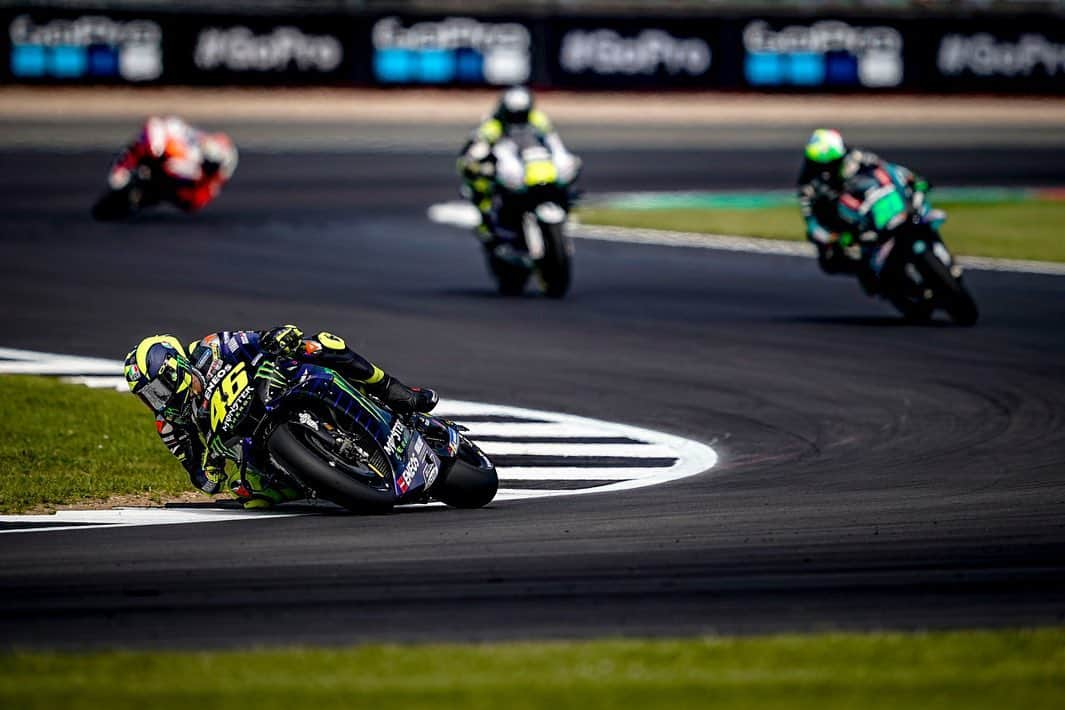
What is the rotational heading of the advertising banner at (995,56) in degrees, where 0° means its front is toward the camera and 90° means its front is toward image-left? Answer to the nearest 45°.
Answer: approximately 0°

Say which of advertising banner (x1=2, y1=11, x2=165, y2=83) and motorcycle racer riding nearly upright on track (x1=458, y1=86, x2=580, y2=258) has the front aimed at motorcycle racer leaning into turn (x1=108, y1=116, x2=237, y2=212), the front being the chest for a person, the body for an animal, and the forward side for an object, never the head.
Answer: the advertising banner

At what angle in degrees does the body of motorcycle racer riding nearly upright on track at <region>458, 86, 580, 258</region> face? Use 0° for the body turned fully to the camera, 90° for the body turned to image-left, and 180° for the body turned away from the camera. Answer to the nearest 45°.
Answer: approximately 0°

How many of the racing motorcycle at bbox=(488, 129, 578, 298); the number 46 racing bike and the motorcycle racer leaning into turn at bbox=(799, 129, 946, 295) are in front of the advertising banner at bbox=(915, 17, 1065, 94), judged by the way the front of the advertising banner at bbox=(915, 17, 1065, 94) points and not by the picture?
3

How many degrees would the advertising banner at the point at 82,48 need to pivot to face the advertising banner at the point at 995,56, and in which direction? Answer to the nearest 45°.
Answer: approximately 90° to its left

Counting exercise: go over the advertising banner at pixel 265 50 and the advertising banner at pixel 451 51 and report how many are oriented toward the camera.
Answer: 2

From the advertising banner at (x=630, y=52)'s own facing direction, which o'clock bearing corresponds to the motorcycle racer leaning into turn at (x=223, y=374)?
The motorcycle racer leaning into turn is roughly at 12 o'clock from the advertising banner.

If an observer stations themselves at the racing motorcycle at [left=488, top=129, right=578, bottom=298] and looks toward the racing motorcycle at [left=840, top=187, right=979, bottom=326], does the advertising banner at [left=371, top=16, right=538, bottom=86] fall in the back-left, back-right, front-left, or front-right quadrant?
back-left
